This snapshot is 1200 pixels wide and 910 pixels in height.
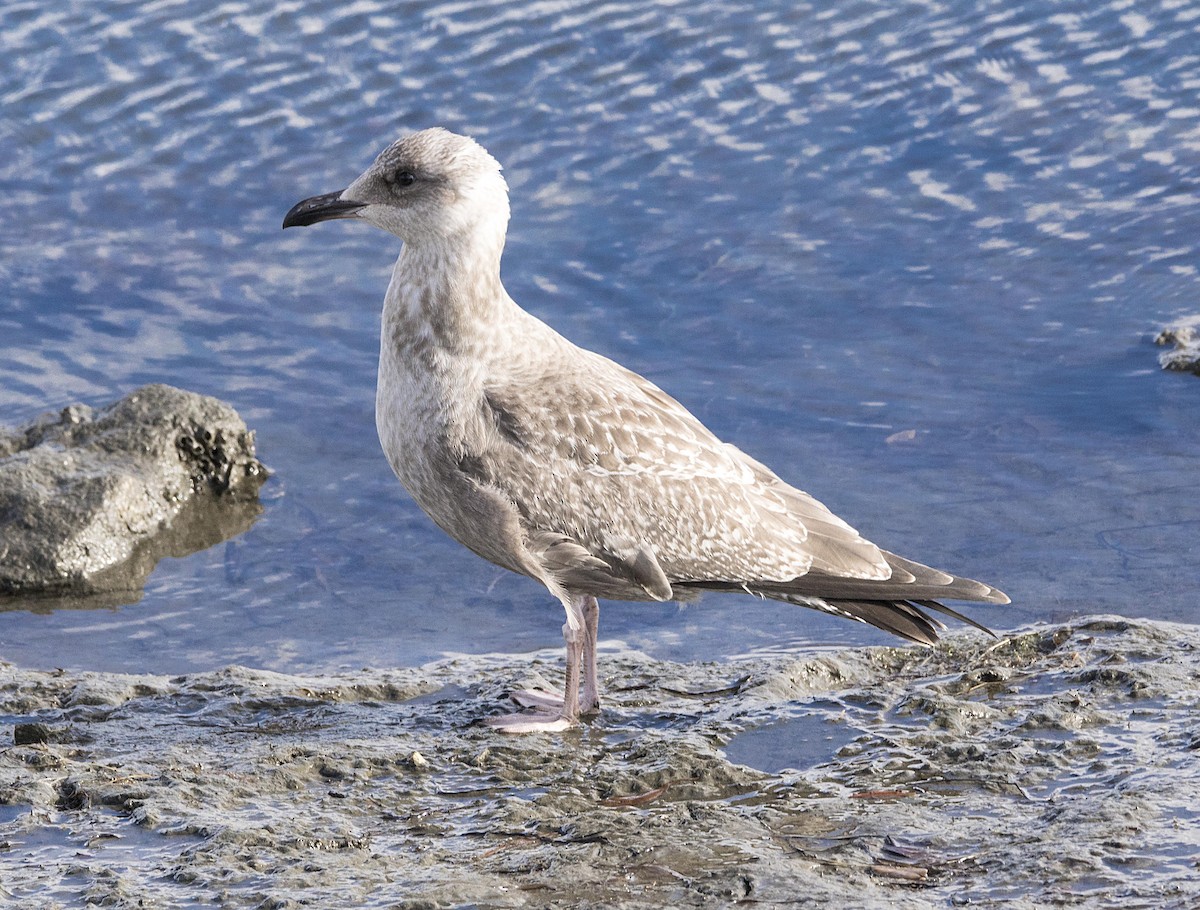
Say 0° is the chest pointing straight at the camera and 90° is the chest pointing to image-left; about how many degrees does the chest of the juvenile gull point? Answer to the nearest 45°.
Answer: approximately 90°

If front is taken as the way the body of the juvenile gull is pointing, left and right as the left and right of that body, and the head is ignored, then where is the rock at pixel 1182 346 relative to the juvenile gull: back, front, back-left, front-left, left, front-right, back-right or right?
back-right

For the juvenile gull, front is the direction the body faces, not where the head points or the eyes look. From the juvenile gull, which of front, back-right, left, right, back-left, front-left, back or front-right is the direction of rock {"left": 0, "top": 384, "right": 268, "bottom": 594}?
front-right
